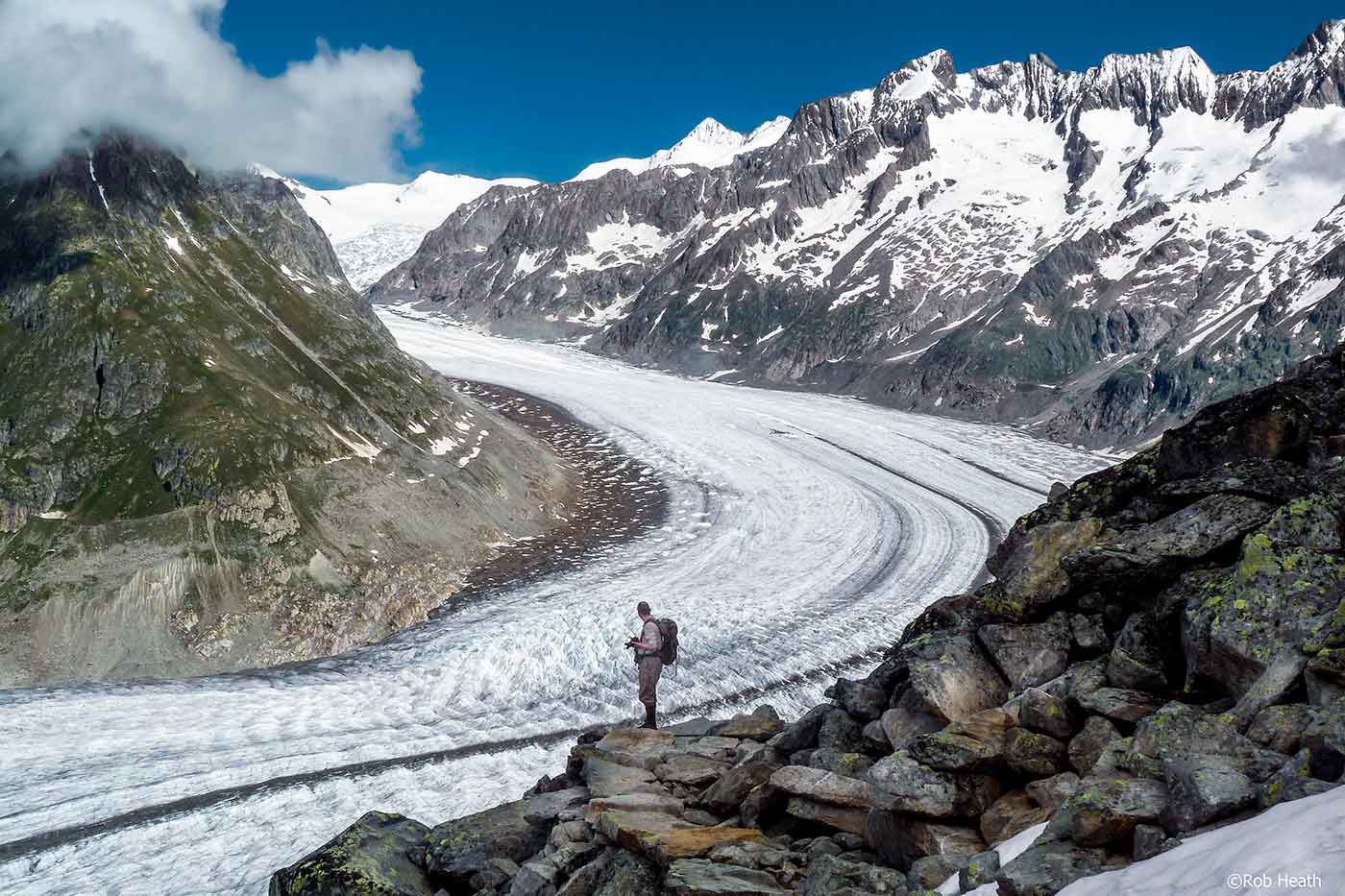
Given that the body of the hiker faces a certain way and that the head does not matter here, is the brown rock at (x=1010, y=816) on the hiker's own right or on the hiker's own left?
on the hiker's own left

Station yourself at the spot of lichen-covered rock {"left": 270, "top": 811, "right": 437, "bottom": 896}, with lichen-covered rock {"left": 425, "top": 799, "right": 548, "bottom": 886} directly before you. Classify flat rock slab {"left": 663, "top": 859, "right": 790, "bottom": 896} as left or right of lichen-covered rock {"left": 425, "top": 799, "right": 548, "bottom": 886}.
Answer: right

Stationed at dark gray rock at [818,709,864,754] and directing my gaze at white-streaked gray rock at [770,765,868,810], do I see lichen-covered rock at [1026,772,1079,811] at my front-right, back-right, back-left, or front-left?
front-left

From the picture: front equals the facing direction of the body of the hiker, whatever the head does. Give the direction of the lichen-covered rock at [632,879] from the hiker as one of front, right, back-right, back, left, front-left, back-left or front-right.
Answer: left

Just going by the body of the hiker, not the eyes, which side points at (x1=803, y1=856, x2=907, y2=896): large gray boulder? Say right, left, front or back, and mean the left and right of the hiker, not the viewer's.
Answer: left

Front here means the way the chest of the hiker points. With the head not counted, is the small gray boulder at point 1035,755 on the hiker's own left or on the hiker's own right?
on the hiker's own left

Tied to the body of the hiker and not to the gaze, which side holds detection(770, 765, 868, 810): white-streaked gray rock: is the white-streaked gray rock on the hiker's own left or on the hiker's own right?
on the hiker's own left

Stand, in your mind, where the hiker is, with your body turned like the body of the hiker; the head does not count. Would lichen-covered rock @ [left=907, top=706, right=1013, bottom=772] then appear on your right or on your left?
on your left

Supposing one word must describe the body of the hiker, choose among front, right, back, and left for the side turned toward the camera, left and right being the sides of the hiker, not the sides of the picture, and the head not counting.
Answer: left

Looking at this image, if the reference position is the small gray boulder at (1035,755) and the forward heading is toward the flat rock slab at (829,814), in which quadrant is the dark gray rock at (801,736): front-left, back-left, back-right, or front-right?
front-right

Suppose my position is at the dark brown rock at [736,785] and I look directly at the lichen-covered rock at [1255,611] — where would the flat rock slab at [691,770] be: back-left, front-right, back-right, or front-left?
back-left
